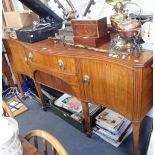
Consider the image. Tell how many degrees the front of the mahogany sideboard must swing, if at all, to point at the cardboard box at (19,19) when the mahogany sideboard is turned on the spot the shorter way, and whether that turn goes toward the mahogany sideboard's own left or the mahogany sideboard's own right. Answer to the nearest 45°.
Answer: approximately 90° to the mahogany sideboard's own right

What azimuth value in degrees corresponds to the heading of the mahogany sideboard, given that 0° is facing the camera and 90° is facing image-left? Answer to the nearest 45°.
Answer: approximately 45°
